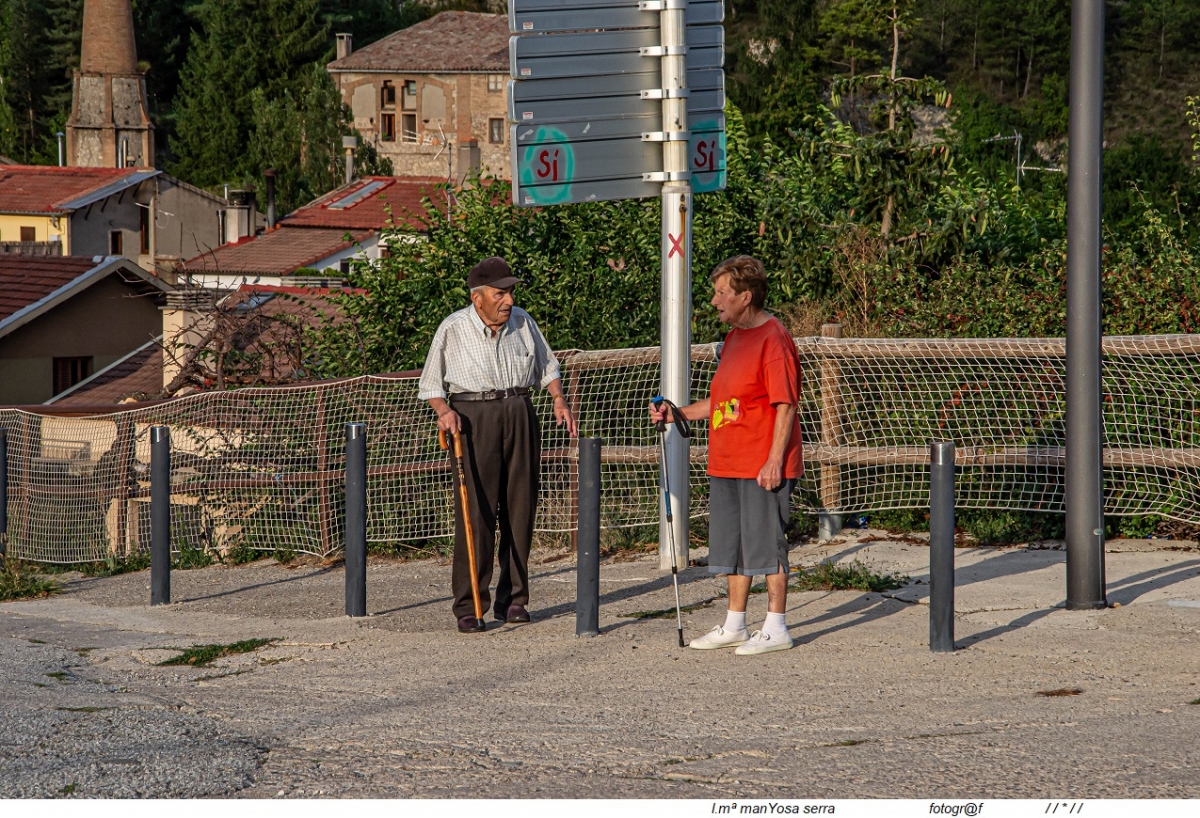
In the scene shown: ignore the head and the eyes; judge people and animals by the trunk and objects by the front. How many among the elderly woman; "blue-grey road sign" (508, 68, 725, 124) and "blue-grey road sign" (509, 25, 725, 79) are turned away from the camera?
2

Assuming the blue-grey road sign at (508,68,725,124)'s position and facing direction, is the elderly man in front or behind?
behind

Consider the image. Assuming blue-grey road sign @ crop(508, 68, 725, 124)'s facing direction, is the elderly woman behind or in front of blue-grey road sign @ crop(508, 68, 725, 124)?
behind

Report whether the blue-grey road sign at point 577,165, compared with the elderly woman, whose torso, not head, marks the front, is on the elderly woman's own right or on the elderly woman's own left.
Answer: on the elderly woman's own right

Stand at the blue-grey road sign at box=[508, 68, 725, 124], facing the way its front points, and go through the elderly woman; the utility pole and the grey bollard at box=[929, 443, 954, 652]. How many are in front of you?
0

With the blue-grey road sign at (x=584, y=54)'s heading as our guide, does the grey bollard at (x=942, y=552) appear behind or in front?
behind

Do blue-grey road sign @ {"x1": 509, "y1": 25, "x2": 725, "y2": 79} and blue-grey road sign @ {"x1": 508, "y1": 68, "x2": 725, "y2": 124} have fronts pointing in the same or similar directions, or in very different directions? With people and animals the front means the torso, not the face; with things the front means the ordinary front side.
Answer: same or similar directions

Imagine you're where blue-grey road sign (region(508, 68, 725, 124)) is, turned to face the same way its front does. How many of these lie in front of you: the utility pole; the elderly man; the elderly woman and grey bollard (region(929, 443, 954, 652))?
0

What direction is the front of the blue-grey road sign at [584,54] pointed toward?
away from the camera

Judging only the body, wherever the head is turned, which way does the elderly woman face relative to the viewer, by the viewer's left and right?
facing the viewer and to the left of the viewer

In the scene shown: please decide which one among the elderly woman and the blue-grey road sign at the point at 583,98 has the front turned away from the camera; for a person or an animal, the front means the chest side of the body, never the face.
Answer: the blue-grey road sign

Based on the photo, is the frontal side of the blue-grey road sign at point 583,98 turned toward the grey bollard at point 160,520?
no

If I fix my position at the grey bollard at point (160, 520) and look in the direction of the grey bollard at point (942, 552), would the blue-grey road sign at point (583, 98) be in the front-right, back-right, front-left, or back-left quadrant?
front-left

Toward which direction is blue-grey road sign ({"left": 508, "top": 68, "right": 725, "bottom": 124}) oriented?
away from the camera

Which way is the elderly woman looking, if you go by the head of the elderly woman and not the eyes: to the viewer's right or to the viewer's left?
to the viewer's left

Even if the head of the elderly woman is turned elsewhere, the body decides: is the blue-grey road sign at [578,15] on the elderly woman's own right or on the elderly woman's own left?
on the elderly woman's own right
